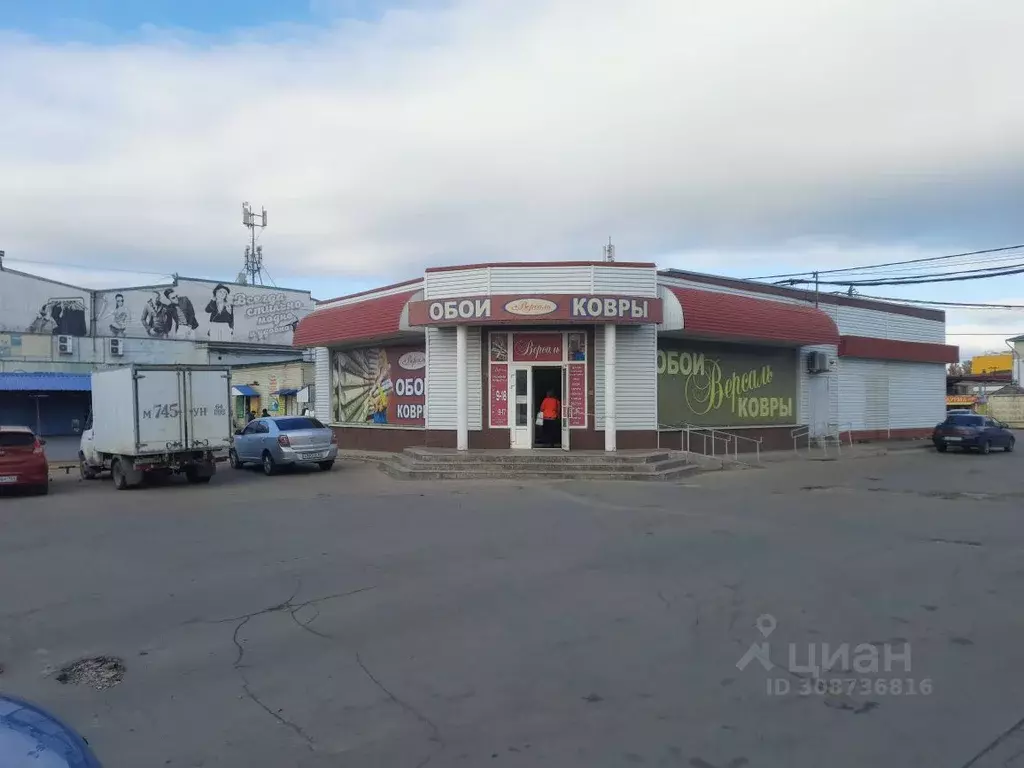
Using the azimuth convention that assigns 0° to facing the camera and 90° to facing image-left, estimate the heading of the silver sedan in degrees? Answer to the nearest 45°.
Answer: approximately 135°

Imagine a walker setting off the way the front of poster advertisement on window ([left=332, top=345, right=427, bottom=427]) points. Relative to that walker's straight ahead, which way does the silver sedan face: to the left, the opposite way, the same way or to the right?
to the right

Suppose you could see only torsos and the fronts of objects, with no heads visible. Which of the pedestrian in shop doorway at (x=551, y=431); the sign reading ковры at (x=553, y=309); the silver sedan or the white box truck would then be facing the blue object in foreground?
the sign reading ковры

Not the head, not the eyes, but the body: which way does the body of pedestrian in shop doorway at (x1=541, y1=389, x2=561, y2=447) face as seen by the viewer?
away from the camera

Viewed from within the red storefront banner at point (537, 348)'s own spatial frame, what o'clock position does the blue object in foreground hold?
The blue object in foreground is roughly at 12 o'clock from the red storefront banner.

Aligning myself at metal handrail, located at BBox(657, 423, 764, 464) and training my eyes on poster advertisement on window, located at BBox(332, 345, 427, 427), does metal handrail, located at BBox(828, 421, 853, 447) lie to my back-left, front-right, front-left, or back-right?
back-right

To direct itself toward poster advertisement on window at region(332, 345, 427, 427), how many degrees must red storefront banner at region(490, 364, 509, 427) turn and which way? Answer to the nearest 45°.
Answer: approximately 135° to its right

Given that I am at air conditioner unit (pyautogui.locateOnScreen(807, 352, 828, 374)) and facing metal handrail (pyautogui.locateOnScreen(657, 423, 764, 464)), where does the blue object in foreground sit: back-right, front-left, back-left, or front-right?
front-left

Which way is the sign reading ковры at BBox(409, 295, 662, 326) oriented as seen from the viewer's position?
toward the camera

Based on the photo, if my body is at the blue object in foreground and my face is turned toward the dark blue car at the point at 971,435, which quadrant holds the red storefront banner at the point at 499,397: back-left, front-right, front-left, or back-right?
front-left

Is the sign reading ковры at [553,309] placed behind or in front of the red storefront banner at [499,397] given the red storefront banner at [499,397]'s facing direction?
in front

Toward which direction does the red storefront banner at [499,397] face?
toward the camera
